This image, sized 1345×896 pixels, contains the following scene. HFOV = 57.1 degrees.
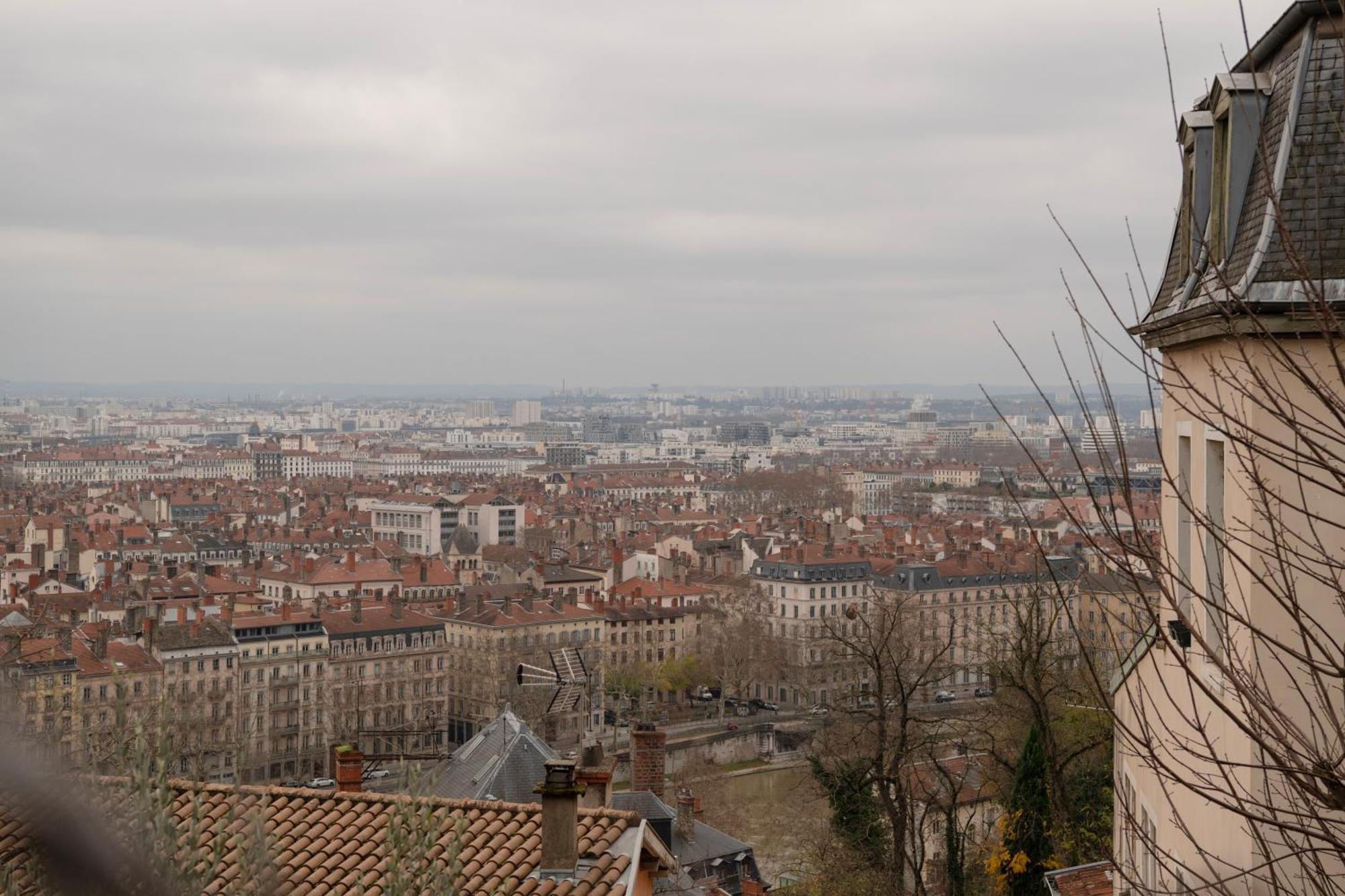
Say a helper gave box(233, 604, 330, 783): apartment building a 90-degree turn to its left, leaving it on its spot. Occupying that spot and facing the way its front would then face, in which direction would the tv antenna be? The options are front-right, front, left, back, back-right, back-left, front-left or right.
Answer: right

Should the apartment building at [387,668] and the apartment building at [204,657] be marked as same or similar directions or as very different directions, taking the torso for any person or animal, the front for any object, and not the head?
same or similar directions

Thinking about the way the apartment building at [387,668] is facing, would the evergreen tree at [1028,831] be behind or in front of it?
in front

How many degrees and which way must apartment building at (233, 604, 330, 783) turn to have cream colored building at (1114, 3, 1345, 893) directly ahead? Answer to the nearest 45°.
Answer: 0° — it already faces it

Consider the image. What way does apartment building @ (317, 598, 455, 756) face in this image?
toward the camera

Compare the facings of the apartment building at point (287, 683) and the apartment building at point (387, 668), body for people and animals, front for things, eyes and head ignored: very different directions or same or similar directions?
same or similar directions

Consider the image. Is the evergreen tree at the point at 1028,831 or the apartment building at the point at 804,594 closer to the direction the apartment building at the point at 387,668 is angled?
the evergreen tree

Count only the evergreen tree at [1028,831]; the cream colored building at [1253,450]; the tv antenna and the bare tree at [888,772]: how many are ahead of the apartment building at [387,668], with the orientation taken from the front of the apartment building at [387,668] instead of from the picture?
4

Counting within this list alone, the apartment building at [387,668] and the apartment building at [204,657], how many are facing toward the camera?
2

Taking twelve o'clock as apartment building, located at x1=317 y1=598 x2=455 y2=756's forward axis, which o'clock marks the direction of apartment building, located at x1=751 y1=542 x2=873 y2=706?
apartment building, located at x1=751 y1=542 x2=873 y2=706 is roughly at 8 o'clock from apartment building, located at x1=317 y1=598 x2=455 y2=756.

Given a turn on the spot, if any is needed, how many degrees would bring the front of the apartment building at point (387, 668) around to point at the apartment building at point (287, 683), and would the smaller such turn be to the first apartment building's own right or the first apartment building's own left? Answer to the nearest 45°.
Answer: approximately 45° to the first apartment building's own right

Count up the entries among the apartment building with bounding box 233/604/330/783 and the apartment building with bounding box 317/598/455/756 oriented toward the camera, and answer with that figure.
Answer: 2

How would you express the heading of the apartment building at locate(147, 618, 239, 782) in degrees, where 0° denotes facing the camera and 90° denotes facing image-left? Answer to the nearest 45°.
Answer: approximately 0°

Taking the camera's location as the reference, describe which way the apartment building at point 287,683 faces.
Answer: facing the viewer

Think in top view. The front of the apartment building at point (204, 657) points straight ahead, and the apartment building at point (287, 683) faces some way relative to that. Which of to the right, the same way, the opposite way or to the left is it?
the same way
